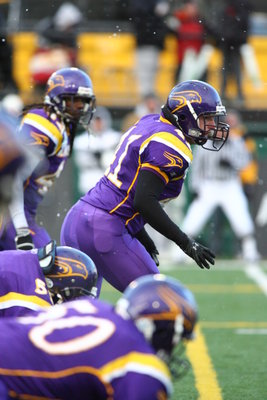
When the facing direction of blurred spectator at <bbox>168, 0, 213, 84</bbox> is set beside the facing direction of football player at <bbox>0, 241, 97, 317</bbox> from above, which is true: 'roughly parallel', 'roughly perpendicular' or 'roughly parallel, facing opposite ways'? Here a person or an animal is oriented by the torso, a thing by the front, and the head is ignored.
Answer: roughly perpendicular

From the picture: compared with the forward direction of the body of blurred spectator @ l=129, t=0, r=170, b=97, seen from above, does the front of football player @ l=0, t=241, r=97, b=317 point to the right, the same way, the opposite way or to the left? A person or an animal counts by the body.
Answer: to the left

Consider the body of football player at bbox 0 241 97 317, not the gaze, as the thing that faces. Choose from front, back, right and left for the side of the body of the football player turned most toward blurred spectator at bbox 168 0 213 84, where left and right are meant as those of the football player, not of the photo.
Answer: left

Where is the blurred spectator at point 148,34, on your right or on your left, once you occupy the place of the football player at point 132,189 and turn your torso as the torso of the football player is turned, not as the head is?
on your left

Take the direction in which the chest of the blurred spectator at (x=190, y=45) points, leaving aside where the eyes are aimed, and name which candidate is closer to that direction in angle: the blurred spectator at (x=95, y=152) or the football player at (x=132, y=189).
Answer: the football player

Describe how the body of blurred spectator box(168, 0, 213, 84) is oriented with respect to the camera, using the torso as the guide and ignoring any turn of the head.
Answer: toward the camera

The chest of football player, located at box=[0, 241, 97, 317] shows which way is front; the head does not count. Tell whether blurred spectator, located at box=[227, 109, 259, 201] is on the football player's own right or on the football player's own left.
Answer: on the football player's own left

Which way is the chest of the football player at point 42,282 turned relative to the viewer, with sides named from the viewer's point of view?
facing to the right of the viewer

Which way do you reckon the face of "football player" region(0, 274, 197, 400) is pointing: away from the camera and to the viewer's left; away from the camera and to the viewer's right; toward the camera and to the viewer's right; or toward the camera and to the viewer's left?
away from the camera and to the viewer's right

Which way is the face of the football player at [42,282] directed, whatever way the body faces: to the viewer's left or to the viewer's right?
to the viewer's right

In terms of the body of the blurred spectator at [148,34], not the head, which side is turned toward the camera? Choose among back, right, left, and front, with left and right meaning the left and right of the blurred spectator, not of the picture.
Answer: front

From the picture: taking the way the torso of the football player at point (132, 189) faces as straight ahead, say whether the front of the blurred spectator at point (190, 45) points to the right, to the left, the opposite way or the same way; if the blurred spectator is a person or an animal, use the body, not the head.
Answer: to the right

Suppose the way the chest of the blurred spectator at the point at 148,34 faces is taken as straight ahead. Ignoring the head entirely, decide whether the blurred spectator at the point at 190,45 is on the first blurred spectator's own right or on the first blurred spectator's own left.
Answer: on the first blurred spectator's own left

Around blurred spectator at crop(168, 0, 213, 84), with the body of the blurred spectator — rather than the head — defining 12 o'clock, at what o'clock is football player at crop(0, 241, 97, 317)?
The football player is roughly at 12 o'clock from the blurred spectator.

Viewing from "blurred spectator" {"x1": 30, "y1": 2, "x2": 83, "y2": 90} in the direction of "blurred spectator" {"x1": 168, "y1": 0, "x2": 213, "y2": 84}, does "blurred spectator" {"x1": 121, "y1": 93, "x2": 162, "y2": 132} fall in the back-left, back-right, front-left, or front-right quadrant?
front-right

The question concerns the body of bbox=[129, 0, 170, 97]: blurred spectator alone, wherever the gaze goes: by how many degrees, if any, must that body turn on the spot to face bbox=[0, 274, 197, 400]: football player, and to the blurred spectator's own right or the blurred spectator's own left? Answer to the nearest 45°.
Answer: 0° — they already face them
